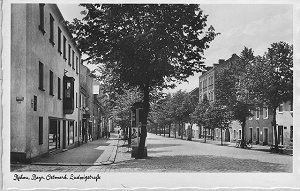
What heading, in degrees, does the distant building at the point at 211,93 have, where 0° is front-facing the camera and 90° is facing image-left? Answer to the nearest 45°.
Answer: approximately 45°

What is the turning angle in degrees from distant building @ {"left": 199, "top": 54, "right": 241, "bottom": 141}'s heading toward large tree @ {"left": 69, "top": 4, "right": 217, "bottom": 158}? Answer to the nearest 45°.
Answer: approximately 45° to its left
